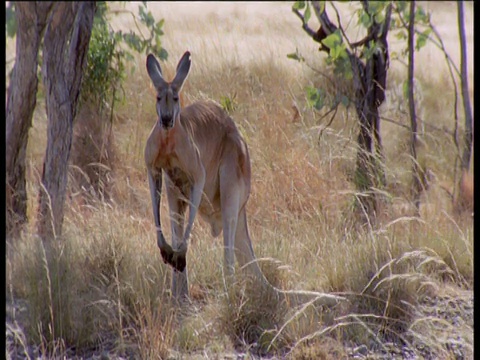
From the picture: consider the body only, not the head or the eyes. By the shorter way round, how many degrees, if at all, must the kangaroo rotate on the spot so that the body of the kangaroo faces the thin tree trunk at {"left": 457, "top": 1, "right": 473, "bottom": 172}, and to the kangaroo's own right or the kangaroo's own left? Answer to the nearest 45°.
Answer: approximately 180°

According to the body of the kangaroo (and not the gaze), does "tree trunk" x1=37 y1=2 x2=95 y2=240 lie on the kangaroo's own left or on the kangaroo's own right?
on the kangaroo's own right

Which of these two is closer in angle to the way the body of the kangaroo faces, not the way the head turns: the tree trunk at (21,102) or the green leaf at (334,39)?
the tree trunk

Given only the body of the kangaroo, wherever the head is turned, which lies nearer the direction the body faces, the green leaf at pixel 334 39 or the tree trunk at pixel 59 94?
the tree trunk

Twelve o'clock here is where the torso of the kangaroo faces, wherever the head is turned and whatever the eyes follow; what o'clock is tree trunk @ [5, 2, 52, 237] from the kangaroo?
The tree trunk is roughly at 2 o'clock from the kangaroo.

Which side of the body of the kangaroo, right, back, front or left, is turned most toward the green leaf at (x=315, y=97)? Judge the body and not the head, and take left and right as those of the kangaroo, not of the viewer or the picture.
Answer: back

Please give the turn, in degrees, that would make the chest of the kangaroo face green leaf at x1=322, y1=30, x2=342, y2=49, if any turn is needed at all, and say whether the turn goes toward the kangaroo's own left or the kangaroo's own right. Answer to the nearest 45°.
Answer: approximately 180°

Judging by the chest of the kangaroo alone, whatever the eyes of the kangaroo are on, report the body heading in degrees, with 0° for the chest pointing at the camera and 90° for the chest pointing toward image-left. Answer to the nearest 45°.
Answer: approximately 45°
